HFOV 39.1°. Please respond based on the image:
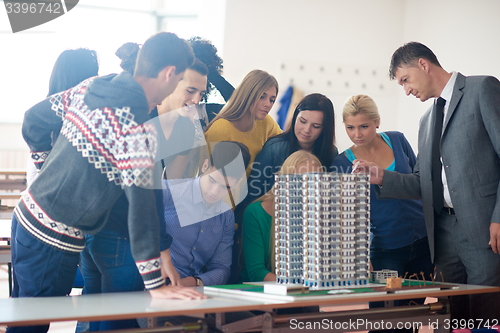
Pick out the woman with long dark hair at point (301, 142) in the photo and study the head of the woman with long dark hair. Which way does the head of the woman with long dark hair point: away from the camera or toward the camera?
toward the camera

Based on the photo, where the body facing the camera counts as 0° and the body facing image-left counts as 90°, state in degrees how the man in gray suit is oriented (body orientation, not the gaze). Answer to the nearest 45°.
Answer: approximately 45°

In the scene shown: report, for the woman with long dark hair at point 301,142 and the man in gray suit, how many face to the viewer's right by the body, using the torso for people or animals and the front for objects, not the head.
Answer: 0

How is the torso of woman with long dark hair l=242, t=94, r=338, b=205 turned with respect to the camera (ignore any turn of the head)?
toward the camera

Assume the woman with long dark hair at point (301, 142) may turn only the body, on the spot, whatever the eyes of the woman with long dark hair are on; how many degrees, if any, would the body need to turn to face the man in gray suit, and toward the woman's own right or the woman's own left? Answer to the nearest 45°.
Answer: approximately 45° to the woman's own left

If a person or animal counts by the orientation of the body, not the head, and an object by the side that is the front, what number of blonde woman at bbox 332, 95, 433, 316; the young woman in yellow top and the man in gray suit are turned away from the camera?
0

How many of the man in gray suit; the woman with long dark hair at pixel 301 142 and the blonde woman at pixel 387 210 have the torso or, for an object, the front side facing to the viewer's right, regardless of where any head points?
0

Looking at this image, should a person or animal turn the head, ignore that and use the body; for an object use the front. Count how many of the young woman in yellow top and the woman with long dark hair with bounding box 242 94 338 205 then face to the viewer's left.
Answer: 0

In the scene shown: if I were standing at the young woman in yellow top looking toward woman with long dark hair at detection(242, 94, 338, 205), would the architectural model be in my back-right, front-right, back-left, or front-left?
front-right

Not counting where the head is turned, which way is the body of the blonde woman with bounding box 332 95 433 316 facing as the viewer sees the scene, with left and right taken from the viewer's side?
facing the viewer and to the left of the viewer

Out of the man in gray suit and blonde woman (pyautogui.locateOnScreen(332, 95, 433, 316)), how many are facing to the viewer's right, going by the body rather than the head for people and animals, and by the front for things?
0

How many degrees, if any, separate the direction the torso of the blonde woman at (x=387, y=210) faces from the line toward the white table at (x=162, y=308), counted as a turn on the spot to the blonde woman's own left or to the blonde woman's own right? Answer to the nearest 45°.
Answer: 0° — they already face it

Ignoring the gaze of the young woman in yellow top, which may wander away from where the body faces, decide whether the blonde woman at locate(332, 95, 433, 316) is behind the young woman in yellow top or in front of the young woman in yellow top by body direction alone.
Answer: in front

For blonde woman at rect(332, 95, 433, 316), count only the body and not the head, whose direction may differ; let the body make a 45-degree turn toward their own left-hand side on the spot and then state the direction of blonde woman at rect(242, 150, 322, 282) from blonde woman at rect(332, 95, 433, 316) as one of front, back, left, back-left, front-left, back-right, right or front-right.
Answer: front-right

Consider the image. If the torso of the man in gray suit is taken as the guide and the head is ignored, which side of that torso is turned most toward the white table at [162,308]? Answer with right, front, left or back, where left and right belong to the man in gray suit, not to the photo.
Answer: front

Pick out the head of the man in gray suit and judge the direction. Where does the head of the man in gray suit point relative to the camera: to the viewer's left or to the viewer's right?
to the viewer's left

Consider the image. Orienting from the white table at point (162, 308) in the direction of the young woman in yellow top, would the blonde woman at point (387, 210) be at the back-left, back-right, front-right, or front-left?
front-right
